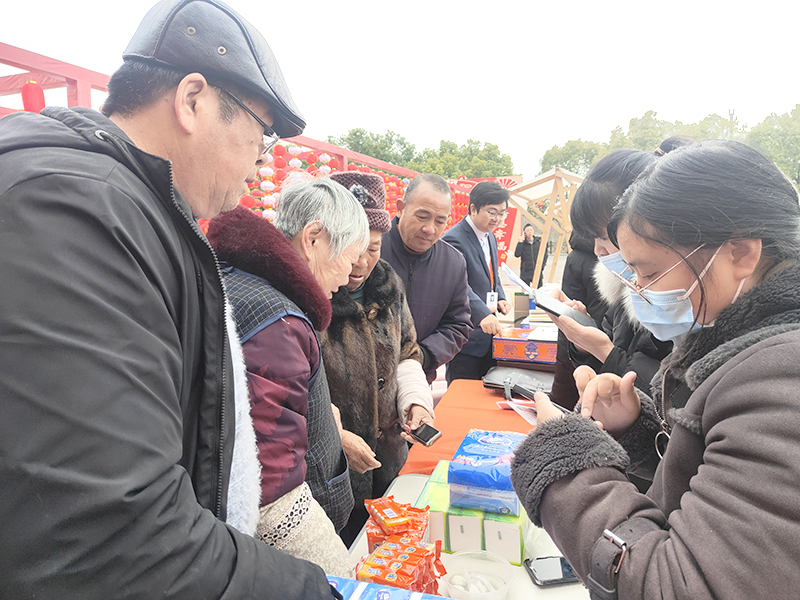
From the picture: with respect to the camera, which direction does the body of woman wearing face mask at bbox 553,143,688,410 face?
to the viewer's left

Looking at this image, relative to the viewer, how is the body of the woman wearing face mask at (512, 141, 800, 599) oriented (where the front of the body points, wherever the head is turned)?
to the viewer's left

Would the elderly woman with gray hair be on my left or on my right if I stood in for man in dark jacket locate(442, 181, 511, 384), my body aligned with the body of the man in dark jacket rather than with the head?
on my right

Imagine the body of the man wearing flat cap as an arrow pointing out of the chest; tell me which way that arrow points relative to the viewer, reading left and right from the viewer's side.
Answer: facing to the right of the viewer

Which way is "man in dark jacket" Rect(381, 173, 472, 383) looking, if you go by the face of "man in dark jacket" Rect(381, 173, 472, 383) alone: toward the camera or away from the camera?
toward the camera

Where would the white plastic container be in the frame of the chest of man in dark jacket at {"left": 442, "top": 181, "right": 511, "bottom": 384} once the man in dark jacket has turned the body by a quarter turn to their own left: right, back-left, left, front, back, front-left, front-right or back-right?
back-right

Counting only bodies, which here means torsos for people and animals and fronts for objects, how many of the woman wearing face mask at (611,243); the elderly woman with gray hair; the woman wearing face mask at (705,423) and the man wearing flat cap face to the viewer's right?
2

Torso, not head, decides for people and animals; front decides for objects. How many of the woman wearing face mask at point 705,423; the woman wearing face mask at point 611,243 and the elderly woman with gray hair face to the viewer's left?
2

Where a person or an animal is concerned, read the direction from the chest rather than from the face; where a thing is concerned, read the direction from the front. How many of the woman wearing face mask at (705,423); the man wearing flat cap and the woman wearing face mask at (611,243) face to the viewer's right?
1

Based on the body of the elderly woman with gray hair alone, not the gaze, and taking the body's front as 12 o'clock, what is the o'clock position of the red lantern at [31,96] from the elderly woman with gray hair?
The red lantern is roughly at 8 o'clock from the elderly woman with gray hair.

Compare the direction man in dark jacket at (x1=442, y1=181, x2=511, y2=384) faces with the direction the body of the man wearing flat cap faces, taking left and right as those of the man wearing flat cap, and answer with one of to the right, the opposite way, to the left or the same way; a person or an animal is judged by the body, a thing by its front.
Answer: to the right

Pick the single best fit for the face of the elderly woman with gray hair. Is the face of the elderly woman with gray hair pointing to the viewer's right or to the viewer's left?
to the viewer's right

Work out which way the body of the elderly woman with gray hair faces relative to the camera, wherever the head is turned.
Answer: to the viewer's right
